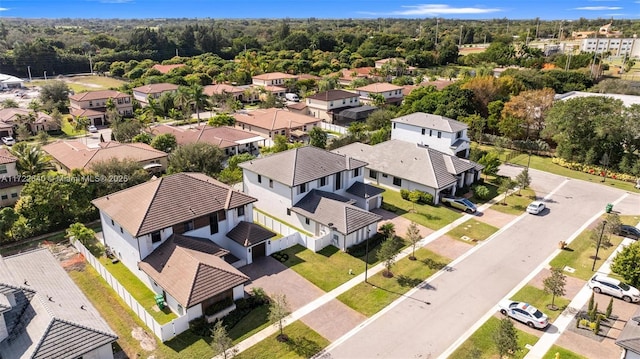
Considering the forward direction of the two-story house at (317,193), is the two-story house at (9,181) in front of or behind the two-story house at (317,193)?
behind

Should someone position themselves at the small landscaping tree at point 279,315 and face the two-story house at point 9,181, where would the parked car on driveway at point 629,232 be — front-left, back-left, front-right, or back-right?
back-right

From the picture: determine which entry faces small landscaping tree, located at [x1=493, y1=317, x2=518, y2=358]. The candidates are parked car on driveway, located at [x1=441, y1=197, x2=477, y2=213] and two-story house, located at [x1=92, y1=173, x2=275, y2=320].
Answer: the two-story house

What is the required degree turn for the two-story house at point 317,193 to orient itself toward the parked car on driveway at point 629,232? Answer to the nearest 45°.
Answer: approximately 45° to its left

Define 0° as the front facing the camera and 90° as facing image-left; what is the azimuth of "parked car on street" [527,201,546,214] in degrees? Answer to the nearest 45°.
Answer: approximately 45°

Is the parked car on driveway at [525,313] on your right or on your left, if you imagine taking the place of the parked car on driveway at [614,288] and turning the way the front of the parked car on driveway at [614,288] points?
on your right

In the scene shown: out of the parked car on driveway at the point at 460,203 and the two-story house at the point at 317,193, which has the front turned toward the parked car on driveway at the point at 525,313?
the two-story house

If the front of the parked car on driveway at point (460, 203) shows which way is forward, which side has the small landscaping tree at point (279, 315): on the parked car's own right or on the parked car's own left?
on the parked car's own left
